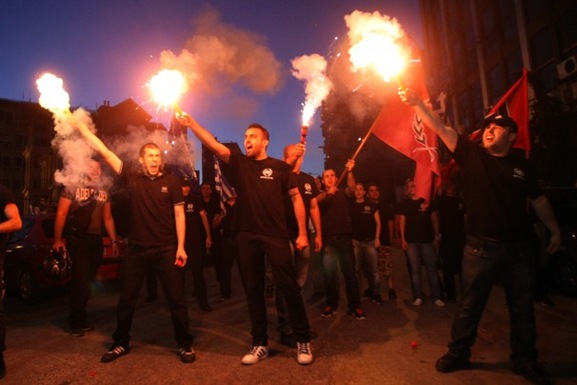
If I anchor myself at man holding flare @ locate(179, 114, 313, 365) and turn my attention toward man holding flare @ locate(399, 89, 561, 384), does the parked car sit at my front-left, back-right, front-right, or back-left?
back-left

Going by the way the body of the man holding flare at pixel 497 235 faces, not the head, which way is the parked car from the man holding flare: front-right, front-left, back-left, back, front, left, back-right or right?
right

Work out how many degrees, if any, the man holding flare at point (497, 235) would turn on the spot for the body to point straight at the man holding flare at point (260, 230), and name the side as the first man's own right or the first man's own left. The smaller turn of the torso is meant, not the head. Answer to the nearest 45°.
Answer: approximately 90° to the first man's own right

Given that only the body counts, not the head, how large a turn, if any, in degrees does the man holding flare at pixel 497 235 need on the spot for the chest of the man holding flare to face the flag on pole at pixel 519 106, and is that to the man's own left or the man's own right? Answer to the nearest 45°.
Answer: approximately 180°

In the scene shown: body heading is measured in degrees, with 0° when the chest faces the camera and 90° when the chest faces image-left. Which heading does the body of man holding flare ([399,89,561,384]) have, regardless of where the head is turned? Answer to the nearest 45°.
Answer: approximately 0°
